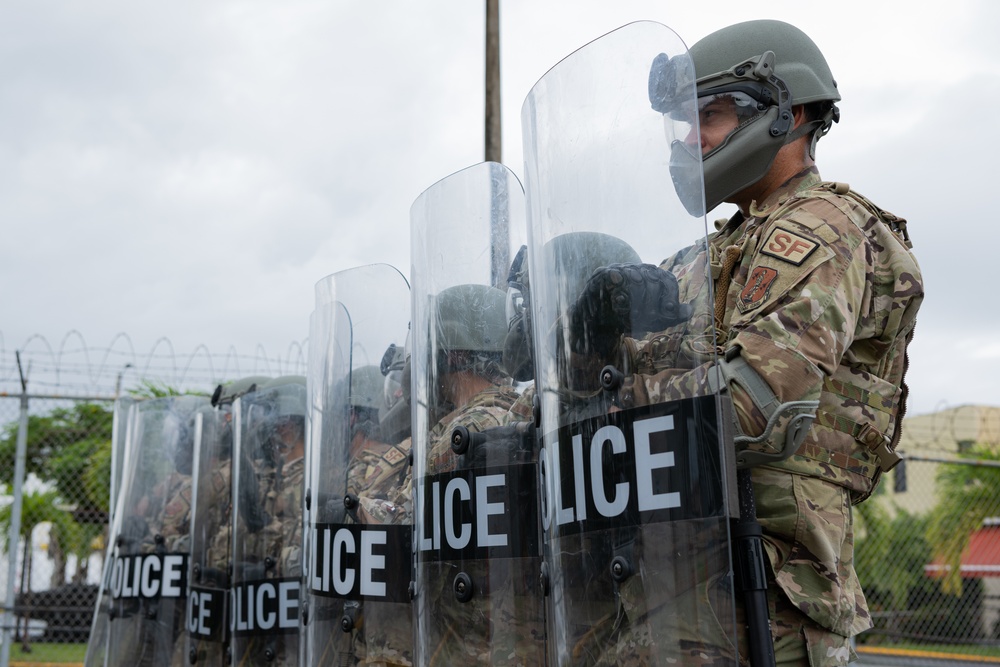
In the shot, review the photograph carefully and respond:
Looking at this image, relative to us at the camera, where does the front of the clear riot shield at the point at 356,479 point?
facing the viewer and to the left of the viewer

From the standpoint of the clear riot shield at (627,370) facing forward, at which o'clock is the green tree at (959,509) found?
The green tree is roughly at 5 o'clock from the clear riot shield.

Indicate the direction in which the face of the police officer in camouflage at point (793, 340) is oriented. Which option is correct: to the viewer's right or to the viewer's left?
to the viewer's left

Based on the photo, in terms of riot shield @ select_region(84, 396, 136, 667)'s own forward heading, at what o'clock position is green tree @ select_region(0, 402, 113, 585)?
The green tree is roughly at 3 o'clock from the riot shield.

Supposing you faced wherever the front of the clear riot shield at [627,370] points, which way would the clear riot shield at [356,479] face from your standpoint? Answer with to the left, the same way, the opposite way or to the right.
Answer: the same way

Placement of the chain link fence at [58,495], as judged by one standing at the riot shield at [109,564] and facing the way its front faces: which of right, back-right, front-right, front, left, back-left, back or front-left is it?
right

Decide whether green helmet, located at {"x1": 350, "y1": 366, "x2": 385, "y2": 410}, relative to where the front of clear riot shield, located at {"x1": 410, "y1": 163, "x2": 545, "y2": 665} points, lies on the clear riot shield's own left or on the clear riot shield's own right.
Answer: on the clear riot shield's own right

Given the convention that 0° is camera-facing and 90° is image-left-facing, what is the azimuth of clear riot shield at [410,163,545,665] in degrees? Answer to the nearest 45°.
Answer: approximately 45°

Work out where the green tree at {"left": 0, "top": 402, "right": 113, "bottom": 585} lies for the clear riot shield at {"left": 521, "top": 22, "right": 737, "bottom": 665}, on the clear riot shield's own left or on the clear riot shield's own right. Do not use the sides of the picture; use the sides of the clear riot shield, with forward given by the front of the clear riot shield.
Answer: on the clear riot shield's own right

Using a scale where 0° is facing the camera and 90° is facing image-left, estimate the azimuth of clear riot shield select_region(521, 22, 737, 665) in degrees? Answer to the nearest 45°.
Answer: approximately 45°

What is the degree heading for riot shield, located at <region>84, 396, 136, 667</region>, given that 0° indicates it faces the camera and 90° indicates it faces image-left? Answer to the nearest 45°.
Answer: approximately 90°

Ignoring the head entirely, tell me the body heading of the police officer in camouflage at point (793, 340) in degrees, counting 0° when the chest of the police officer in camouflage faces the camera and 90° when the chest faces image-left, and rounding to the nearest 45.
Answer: approximately 90°

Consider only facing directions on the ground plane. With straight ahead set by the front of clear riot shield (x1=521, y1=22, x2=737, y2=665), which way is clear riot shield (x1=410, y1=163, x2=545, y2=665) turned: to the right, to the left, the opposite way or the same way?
the same way
